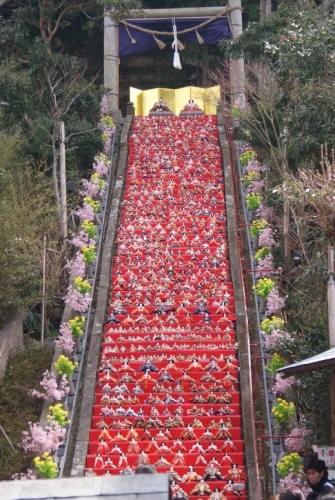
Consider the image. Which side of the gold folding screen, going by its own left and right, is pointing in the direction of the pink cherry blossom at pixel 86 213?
front

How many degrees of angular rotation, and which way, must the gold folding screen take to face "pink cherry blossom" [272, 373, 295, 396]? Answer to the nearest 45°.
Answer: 0° — it already faces it

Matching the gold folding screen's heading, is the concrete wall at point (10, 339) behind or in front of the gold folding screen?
in front

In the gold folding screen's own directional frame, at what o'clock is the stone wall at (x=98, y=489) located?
The stone wall is roughly at 12 o'clock from the gold folding screen.

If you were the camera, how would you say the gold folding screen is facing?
facing the viewer

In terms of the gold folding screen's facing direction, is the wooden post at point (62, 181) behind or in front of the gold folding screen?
in front

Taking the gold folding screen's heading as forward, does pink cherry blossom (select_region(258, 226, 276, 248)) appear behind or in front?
in front

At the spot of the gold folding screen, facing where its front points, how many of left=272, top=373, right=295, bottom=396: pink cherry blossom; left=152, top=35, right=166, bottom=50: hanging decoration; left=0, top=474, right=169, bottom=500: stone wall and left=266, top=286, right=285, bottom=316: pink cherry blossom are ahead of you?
3

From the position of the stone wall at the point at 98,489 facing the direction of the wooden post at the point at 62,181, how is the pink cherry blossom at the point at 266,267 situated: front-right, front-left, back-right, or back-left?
front-right

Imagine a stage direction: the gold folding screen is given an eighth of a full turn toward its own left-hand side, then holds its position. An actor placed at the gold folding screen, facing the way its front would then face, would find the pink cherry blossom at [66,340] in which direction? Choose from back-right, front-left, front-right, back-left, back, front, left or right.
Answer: front-right
